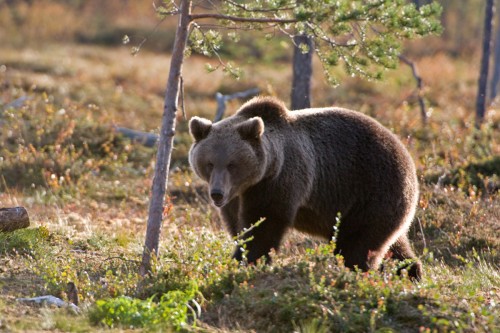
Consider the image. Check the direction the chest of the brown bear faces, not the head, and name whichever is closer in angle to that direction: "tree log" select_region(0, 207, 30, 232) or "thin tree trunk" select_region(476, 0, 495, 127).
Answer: the tree log

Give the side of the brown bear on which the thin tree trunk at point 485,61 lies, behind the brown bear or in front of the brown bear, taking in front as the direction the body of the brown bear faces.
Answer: behind

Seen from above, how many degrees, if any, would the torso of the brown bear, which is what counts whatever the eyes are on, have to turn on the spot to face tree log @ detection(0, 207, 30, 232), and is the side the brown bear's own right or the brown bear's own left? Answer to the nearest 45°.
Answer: approximately 45° to the brown bear's own right

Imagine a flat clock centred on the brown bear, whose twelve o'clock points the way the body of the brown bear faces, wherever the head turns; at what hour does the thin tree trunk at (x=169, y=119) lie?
The thin tree trunk is roughly at 1 o'clock from the brown bear.

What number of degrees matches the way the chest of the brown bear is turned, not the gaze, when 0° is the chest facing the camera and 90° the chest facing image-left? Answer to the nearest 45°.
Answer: approximately 45°

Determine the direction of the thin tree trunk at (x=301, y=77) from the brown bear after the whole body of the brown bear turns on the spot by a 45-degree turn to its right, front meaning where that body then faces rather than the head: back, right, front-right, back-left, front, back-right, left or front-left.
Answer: right
